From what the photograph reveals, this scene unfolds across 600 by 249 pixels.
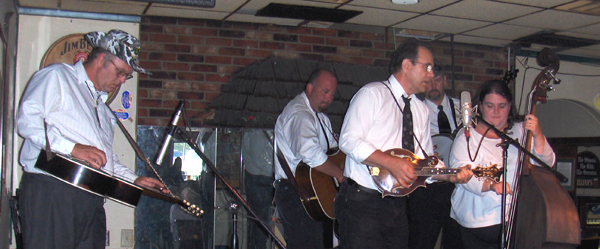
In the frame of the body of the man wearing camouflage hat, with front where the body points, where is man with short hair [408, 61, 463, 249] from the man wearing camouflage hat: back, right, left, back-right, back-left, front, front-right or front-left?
front-left

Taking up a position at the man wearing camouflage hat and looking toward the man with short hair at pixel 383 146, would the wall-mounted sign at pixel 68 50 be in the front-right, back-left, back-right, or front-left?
back-left

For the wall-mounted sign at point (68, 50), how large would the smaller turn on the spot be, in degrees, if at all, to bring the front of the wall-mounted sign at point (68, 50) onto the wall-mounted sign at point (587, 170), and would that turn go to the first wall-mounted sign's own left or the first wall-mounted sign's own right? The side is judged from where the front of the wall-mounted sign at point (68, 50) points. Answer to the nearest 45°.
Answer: approximately 90° to the first wall-mounted sign's own left

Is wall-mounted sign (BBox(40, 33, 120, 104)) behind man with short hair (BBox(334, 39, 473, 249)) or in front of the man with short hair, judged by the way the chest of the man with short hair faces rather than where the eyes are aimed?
behind

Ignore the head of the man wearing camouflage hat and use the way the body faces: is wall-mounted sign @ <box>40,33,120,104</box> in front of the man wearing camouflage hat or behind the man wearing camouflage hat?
behind

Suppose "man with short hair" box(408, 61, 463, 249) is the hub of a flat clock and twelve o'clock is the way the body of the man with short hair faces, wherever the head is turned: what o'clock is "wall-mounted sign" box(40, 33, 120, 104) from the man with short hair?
The wall-mounted sign is roughly at 3 o'clock from the man with short hair.

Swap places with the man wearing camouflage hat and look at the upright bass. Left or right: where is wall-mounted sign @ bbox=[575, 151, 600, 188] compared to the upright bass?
left

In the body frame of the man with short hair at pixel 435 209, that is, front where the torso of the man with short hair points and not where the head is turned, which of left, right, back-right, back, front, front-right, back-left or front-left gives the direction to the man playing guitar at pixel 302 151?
right
